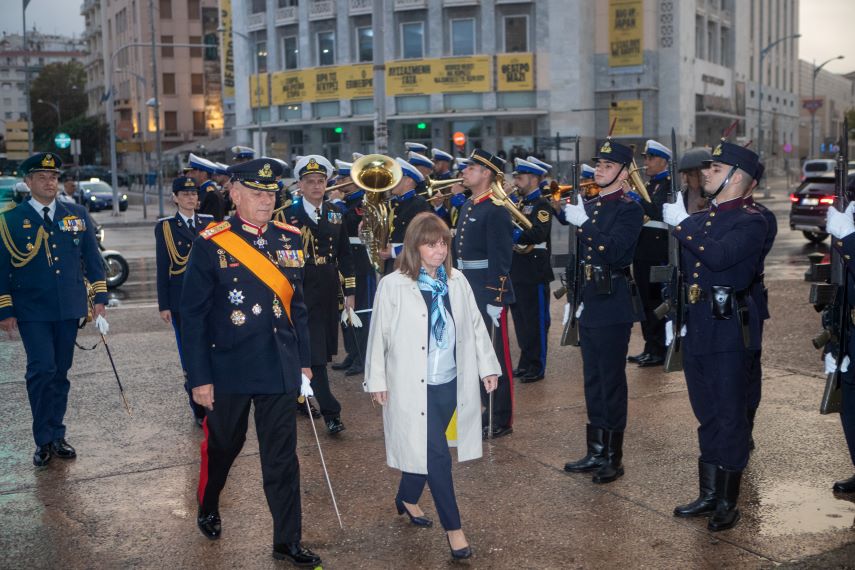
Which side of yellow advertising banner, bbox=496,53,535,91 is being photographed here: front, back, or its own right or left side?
front

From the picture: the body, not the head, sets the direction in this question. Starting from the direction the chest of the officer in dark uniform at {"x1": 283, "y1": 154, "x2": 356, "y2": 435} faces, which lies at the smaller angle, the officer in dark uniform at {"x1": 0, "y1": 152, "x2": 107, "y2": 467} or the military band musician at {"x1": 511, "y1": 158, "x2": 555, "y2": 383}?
the officer in dark uniform

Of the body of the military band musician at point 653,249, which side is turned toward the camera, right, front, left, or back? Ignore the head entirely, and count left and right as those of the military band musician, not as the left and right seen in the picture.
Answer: left

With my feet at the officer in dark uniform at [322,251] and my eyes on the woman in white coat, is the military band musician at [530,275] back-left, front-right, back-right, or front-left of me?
back-left

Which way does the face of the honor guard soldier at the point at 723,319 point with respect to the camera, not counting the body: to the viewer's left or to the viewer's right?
to the viewer's left

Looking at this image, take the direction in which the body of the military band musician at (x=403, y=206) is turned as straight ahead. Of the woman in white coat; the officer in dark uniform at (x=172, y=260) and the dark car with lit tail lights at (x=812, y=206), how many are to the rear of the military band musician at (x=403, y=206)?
1

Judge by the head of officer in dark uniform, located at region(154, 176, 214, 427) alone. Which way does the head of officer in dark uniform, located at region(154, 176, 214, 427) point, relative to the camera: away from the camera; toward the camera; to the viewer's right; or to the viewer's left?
toward the camera

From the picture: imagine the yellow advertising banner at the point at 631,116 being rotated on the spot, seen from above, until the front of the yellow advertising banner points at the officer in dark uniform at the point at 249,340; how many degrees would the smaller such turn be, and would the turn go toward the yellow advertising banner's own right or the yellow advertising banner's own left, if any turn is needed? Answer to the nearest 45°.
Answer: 0° — it already faces them

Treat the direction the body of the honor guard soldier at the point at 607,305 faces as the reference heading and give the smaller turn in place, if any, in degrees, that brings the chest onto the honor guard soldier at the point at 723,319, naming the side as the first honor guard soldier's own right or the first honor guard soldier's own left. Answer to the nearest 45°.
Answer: approximately 90° to the first honor guard soldier's own left

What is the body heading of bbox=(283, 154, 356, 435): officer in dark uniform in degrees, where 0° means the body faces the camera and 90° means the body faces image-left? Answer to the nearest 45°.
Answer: approximately 0°

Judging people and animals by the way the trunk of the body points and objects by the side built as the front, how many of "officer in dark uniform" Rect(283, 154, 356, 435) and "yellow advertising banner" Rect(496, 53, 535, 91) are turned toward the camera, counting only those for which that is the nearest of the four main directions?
2

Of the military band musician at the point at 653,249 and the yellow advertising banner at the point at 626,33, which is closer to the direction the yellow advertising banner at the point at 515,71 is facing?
the military band musician

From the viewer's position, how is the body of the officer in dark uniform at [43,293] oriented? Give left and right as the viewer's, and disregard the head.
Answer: facing the viewer

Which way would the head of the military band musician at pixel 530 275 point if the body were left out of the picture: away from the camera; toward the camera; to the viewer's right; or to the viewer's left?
to the viewer's left
